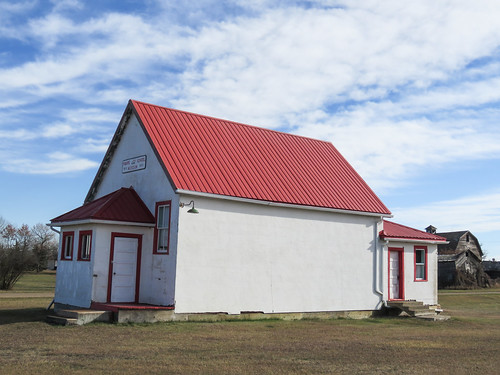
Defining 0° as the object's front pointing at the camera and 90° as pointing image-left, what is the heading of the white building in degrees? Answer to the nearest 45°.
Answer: approximately 45°
